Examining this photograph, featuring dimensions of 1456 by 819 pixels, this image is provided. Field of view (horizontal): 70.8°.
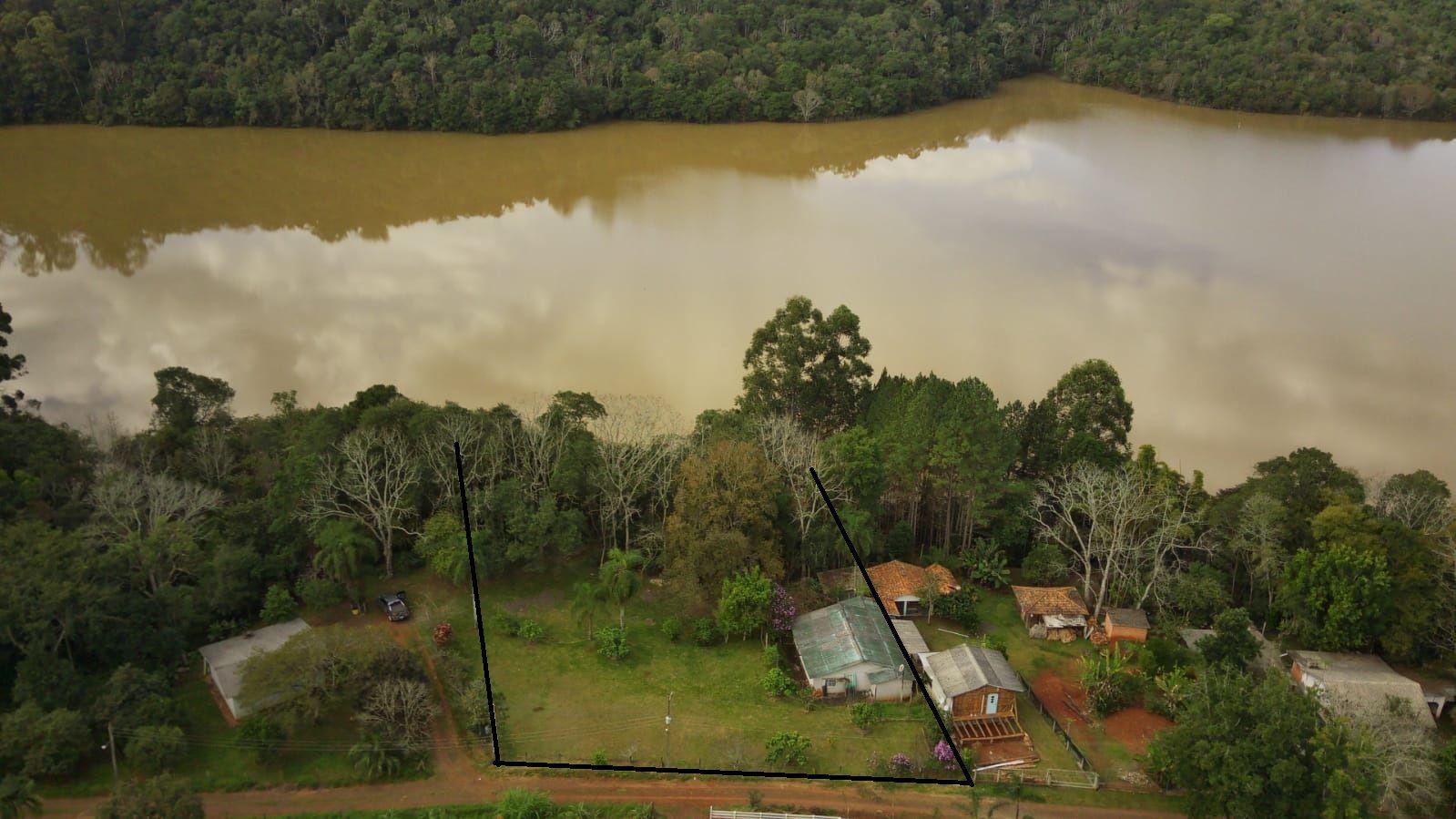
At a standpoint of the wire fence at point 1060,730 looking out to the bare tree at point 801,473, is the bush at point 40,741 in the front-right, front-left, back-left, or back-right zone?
front-left

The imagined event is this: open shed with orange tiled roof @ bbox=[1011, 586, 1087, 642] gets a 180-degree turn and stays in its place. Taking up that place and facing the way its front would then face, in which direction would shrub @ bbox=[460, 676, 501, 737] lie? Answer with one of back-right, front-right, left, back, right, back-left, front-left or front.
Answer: back-left

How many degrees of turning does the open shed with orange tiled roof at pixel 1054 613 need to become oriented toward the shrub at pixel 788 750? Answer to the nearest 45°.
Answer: approximately 45° to its right

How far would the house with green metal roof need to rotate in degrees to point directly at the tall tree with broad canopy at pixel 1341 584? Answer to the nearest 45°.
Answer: approximately 90° to its left

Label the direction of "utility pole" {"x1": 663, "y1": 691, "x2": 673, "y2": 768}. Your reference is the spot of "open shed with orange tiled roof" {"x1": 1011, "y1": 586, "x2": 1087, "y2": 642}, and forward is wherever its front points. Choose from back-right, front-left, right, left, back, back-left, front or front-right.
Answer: front-right

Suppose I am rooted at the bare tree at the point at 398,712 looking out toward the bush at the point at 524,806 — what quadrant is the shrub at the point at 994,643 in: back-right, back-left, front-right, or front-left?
front-left

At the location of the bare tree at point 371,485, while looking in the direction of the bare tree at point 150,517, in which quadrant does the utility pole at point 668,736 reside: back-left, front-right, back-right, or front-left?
back-left

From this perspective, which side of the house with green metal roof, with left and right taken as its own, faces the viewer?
front

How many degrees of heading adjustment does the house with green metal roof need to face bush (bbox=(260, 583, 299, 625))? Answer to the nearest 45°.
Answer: approximately 90° to its right

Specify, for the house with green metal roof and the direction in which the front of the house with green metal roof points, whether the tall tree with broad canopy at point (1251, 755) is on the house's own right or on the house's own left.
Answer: on the house's own left

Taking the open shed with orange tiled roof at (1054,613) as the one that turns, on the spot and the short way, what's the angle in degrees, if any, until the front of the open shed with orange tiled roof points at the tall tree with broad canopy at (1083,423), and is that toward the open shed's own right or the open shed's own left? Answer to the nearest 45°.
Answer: approximately 180°

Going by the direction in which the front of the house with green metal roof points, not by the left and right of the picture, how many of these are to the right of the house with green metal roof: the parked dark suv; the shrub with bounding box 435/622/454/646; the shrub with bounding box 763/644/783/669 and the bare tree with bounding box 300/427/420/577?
4

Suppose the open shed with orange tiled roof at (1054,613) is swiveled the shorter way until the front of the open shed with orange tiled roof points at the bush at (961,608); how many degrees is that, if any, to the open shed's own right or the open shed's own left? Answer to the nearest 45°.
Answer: approximately 90° to the open shed's own right

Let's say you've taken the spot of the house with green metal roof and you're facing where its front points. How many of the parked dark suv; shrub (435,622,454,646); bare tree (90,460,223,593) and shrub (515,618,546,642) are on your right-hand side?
4

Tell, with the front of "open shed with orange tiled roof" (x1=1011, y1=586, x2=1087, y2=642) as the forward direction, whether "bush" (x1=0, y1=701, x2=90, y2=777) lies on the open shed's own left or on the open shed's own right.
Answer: on the open shed's own right

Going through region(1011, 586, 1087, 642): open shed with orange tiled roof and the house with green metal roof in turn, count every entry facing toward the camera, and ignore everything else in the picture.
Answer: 2

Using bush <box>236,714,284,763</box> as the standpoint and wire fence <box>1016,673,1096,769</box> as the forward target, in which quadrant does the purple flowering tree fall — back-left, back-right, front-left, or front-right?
front-left

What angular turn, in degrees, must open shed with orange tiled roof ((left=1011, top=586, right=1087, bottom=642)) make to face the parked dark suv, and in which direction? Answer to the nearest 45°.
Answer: approximately 90° to its right

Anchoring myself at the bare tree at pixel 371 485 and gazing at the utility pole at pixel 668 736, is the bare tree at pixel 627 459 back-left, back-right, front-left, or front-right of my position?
front-left

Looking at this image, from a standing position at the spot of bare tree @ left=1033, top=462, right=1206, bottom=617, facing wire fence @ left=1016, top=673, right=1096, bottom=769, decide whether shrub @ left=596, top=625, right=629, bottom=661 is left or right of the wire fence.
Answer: right

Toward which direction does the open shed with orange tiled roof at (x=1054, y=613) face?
toward the camera

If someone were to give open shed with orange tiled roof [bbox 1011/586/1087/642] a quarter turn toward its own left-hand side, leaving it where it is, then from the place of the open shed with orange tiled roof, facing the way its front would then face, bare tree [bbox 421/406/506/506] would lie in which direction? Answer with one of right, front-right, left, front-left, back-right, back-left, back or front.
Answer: back
